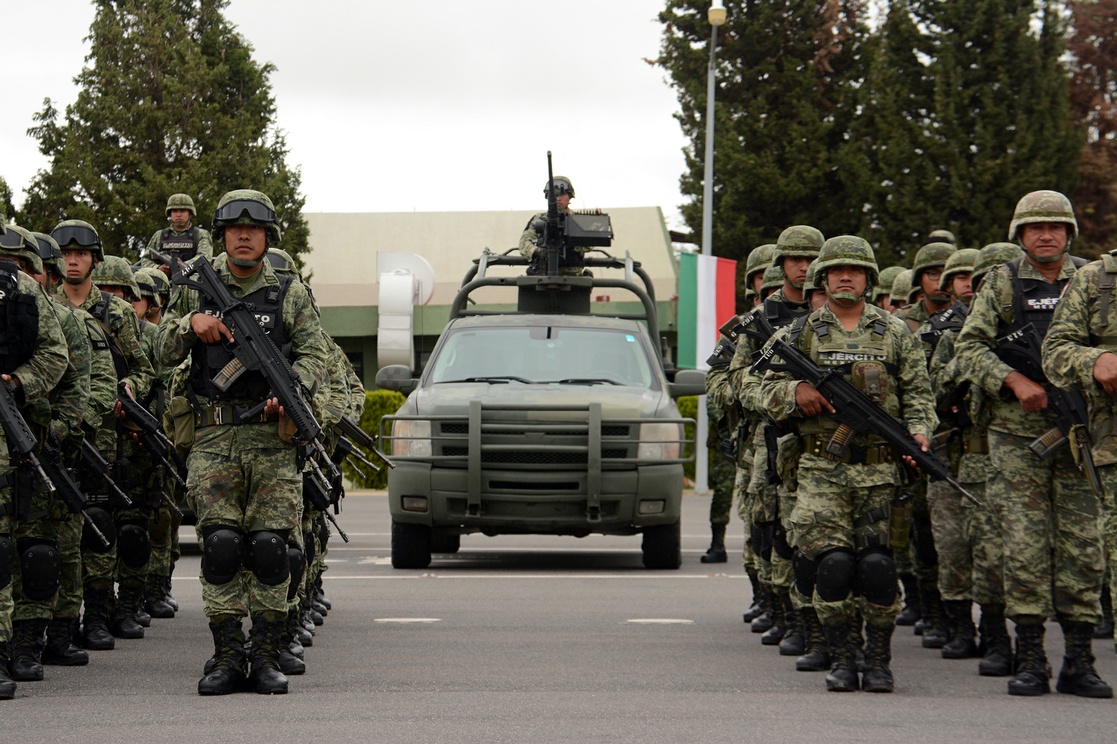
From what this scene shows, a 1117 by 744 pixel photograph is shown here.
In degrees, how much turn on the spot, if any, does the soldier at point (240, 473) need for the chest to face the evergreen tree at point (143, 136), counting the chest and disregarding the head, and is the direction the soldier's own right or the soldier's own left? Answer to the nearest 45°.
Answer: approximately 180°

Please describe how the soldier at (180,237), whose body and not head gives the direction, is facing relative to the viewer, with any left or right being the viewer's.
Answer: facing the viewer

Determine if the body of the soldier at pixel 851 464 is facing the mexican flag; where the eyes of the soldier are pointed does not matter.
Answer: no

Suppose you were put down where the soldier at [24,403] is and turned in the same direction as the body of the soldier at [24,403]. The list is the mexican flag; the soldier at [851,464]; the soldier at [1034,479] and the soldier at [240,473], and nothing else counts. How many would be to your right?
0

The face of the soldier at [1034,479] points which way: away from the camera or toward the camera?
toward the camera

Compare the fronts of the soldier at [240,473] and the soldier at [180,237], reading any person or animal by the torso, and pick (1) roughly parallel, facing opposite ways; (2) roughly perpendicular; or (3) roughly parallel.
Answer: roughly parallel

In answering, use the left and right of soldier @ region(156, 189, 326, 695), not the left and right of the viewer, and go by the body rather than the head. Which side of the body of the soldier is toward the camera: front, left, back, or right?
front

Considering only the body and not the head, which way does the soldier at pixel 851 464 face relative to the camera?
toward the camera

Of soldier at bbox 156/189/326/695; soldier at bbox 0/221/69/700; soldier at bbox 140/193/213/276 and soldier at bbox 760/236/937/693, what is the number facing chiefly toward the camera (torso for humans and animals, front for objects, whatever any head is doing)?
4

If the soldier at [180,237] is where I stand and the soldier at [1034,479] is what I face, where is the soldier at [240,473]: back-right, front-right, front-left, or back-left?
front-right

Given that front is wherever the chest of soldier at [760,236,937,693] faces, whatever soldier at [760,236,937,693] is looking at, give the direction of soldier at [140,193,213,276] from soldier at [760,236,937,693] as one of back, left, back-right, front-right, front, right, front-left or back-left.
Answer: back-right

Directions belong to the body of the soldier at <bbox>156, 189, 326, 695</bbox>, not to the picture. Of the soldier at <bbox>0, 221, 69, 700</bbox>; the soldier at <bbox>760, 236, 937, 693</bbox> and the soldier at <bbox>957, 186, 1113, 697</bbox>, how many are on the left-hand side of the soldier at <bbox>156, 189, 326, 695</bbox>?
2

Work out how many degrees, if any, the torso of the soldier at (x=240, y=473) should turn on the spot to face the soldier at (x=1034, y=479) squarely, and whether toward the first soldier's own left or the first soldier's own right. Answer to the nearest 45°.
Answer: approximately 90° to the first soldier's own left

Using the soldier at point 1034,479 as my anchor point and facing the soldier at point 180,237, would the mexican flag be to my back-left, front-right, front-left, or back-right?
front-right

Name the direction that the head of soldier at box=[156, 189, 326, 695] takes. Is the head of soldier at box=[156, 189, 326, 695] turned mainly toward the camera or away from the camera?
toward the camera

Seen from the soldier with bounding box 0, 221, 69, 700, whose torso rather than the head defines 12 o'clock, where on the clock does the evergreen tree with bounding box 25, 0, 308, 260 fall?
The evergreen tree is roughly at 6 o'clock from the soldier.

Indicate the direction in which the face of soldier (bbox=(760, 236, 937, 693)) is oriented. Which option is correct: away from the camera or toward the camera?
toward the camera

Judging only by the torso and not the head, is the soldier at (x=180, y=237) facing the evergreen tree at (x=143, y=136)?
no

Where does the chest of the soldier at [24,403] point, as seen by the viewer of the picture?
toward the camera
